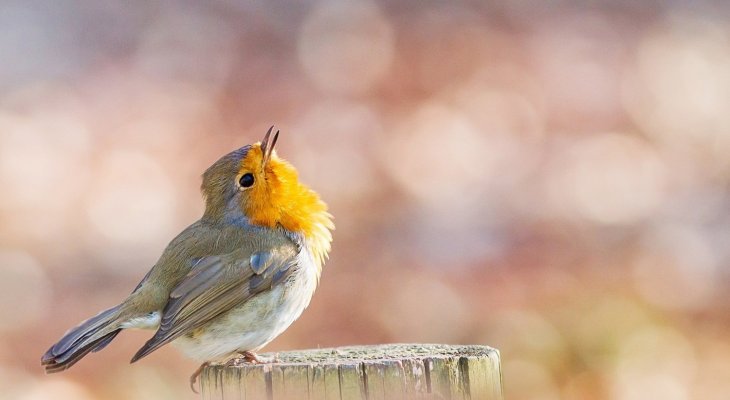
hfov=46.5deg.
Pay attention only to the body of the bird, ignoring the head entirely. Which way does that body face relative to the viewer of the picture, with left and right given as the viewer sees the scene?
facing to the right of the viewer
